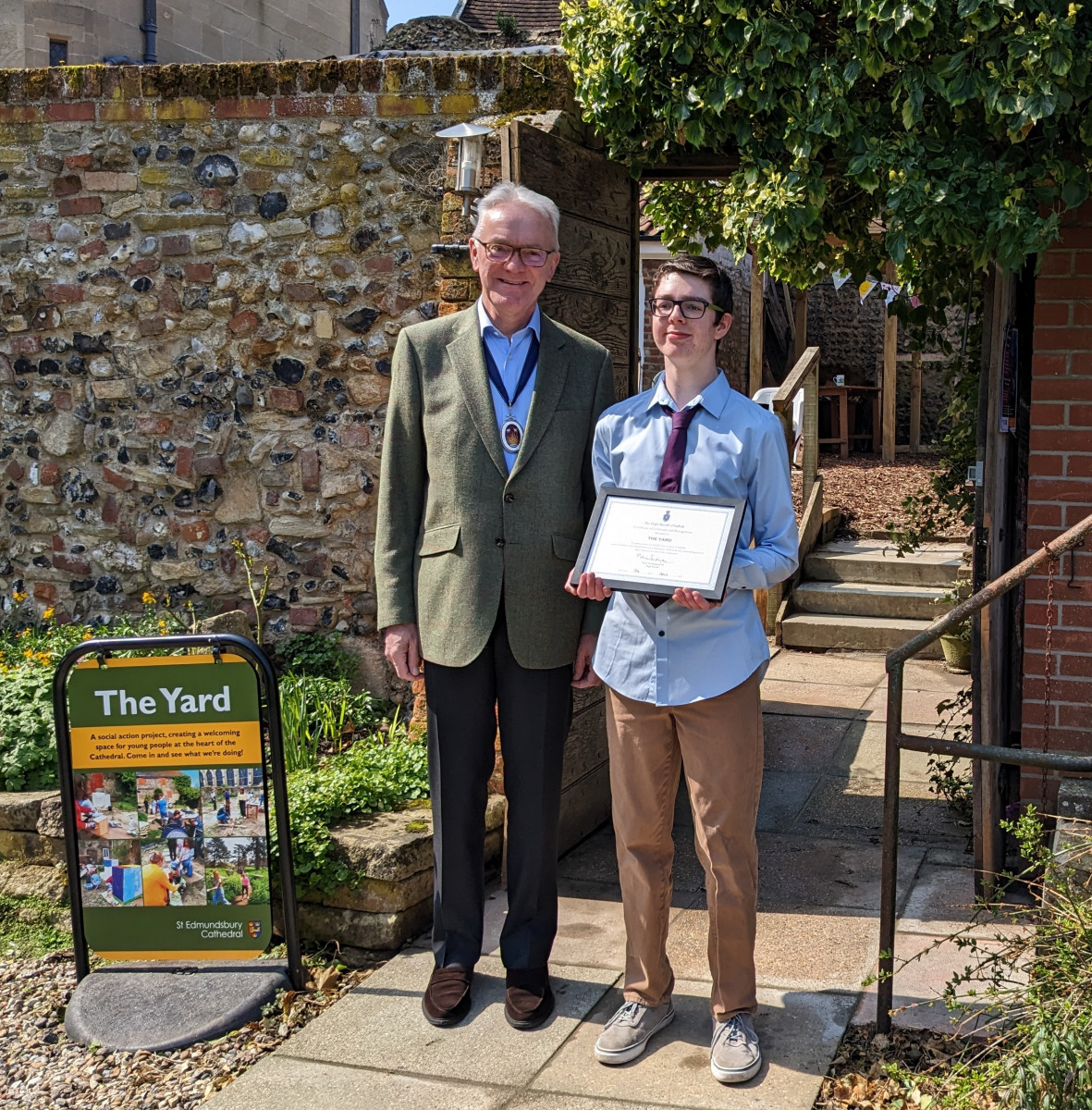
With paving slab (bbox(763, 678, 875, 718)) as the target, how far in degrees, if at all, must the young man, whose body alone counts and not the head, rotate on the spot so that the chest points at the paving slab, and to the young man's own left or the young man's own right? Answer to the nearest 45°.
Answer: approximately 180°

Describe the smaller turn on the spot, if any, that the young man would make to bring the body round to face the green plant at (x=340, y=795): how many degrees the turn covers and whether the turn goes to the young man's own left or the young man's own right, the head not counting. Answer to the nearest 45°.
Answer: approximately 135° to the young man's own right

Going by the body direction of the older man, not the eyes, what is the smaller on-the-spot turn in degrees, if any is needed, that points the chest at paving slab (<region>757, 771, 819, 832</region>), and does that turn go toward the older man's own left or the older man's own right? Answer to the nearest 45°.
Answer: approximately 135° to the older man's own left

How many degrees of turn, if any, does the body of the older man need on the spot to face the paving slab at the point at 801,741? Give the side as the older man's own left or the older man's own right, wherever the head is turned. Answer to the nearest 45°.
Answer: approximately 135° to the older man's own left

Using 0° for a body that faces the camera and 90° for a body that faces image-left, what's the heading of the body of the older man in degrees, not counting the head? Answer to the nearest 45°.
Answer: approximately 0°

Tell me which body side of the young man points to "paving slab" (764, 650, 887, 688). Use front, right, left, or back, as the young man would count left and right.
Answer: back

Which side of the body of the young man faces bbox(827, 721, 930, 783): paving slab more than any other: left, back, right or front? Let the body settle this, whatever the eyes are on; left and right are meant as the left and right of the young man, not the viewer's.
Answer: back

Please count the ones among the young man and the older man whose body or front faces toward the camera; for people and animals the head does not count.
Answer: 2

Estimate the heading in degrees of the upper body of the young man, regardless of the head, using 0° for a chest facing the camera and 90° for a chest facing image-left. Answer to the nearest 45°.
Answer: approximately 0°

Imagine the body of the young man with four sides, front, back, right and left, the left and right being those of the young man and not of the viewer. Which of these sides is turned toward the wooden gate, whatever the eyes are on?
back

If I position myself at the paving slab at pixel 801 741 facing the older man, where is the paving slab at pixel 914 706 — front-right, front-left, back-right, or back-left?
back-left

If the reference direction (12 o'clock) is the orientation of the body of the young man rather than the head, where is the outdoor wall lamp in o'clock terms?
The outdoor wall lamp is roughly at 5 o'clock from the young man.
